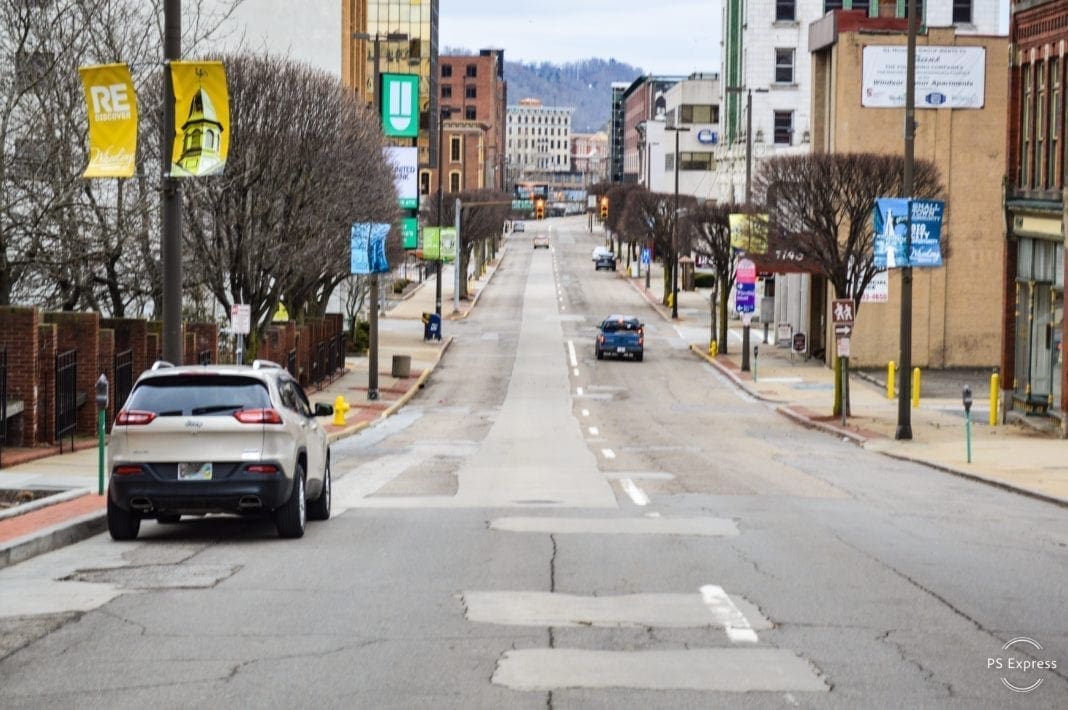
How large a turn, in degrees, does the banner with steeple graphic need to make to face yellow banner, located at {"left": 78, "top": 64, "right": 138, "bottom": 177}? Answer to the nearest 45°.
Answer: approximately 45° to its right

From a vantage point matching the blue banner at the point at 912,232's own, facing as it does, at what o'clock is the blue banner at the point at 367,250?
the blue banner at the point at 367,250 is roughly at 4 o'clock from the blue banner at the point at 912,232.

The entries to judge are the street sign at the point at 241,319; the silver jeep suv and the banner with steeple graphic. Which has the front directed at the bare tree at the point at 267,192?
the silver jeep suv

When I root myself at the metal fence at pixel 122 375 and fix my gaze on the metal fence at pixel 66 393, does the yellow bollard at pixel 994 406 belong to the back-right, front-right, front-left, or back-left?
back-left

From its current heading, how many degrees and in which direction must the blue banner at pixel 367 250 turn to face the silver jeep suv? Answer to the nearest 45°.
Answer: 0° — it already faces it

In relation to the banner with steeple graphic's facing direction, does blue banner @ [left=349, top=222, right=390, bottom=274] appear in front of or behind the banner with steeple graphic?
behind

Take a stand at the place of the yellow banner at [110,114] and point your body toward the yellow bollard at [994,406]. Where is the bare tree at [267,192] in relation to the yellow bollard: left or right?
left

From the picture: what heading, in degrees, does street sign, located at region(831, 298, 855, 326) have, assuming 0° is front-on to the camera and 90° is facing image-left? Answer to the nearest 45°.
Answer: approximately 0°
